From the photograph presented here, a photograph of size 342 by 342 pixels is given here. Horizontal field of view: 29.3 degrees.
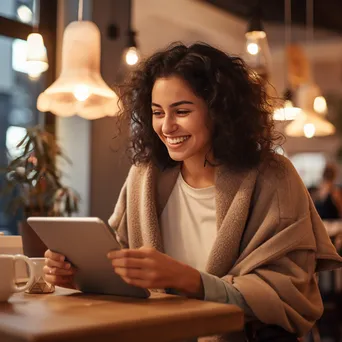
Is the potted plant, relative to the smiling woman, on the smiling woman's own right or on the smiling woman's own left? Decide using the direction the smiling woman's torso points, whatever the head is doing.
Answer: on the smiling woman's own right

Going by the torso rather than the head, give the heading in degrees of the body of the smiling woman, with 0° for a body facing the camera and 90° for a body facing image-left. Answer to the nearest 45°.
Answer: approximately 45°

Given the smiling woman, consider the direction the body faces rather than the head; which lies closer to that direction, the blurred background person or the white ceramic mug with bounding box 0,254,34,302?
the white ceramic mug

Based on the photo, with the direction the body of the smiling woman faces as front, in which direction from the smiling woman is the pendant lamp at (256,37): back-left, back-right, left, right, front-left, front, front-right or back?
back-right

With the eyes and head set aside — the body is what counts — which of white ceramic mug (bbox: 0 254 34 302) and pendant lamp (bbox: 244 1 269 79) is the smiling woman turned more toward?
the white ceramic mug

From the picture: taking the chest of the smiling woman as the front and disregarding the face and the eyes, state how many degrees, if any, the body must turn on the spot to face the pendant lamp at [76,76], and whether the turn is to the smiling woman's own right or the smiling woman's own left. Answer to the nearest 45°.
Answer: approximately 90° to the smiling woman's own right

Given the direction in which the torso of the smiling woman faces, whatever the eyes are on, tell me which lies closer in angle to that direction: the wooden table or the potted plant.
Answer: the wooden table

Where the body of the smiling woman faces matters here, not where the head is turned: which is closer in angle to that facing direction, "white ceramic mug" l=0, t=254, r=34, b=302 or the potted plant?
the white ceramic mug

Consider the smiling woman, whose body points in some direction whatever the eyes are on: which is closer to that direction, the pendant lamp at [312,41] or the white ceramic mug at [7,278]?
the white ceramic mug
